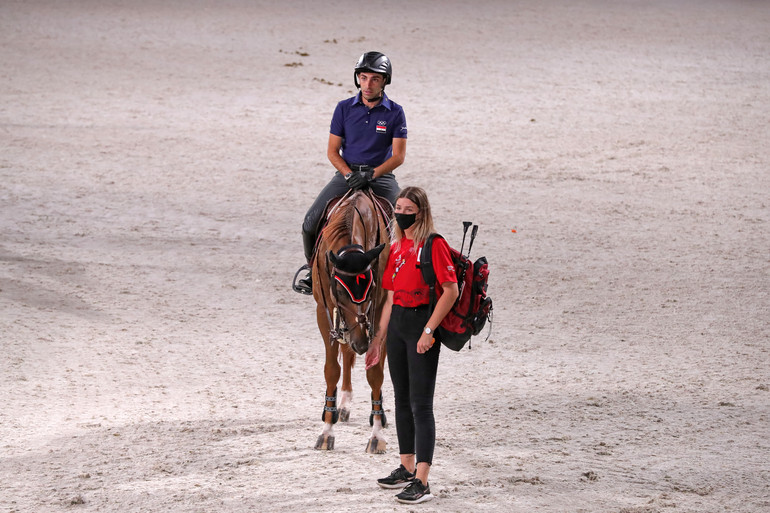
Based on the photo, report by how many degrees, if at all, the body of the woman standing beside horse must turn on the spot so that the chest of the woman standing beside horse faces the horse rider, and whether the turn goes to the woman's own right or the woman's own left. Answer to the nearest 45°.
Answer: approximately 135° to the woman's own right

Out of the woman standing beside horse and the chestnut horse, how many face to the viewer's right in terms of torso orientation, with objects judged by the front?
0

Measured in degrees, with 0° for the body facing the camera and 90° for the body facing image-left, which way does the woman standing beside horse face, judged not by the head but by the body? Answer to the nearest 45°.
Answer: approximately 45°

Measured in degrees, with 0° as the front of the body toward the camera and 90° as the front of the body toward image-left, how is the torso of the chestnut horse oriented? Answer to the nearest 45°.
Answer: approximately 0°

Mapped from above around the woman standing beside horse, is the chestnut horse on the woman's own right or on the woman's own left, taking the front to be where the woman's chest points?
on the woman's own right

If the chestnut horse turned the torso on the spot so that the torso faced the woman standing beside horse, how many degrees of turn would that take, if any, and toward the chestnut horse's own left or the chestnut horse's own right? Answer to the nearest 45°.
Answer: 0° — it already faces them
